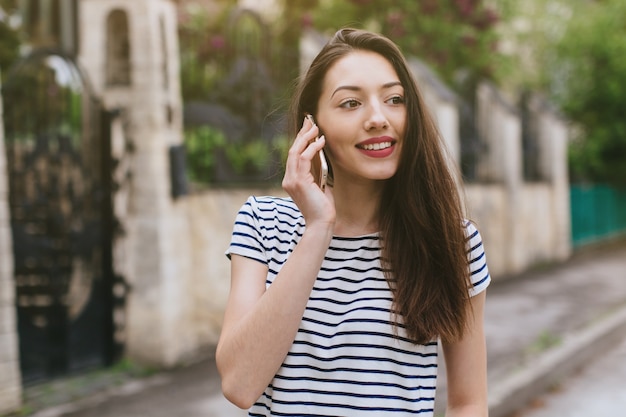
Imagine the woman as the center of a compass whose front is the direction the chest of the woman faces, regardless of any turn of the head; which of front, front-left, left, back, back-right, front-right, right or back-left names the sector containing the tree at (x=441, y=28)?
back

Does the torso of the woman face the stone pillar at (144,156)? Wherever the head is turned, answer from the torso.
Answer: no

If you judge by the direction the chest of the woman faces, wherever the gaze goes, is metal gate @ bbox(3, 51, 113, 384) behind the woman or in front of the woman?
behind

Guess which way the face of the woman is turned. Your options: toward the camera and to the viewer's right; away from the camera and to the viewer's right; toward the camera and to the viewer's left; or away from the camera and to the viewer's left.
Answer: toward the camera and to the viewer's right

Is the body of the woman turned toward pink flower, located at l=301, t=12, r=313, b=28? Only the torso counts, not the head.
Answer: no

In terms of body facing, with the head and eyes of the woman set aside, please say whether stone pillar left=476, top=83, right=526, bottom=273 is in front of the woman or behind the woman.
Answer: behind

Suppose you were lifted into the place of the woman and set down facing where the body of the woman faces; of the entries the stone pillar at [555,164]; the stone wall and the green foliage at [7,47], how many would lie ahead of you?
0

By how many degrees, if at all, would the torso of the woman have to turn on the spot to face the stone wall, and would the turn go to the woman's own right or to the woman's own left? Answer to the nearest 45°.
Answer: approximately 135° to the woman's own right

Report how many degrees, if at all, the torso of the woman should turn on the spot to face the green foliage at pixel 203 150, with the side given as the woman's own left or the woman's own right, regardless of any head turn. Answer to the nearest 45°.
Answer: approximately 180°

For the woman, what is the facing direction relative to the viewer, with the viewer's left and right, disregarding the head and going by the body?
facing the viewer

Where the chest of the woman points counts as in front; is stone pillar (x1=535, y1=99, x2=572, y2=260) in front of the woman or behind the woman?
behind

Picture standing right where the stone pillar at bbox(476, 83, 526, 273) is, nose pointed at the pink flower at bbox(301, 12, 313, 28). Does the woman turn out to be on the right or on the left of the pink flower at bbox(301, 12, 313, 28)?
left

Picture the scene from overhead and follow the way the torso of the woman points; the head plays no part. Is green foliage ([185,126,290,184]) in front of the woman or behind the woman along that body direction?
behind

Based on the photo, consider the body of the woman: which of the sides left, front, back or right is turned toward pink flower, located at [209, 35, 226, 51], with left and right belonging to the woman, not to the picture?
back
